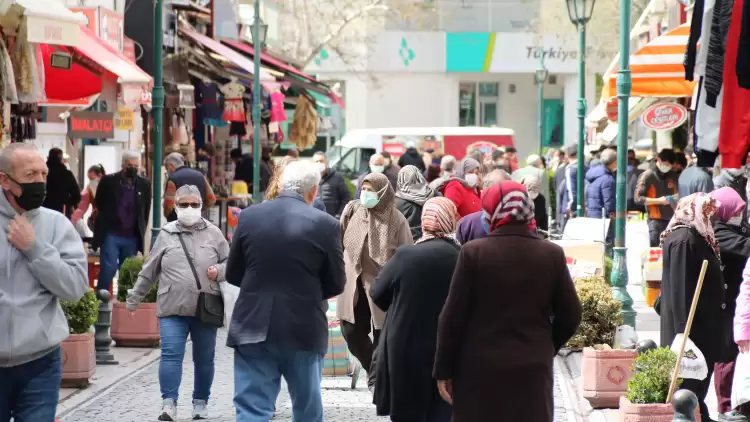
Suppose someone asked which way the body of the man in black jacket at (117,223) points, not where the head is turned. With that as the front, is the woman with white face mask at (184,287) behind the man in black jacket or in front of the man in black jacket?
in front

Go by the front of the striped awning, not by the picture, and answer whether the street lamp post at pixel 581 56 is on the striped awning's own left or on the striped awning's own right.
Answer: on the striped awning's own right

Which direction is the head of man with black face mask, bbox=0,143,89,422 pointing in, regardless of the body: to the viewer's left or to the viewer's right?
to the viewer's right

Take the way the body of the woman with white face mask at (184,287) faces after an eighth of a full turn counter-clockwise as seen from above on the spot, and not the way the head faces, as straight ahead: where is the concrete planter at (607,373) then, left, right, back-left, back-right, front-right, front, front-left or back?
front-left

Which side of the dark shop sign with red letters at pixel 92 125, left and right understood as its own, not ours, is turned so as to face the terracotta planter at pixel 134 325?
front

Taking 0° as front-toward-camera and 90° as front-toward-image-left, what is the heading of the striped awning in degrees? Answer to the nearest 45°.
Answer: approximately 90°

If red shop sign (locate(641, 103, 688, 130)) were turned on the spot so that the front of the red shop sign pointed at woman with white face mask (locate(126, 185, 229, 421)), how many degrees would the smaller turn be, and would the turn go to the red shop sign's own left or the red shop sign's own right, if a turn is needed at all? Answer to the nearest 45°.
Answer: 0° — it already faces them

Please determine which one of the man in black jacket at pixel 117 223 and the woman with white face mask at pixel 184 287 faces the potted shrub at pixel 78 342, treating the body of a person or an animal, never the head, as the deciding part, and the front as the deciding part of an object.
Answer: the man in black jacket
